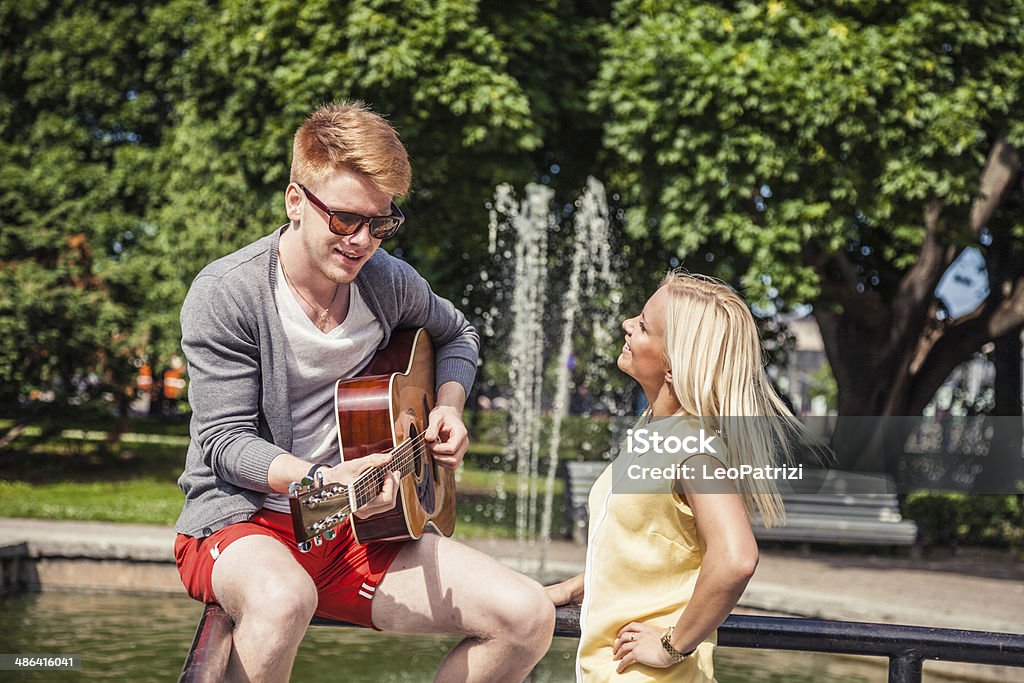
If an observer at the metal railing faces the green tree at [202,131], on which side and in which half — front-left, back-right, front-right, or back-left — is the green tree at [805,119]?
front-right

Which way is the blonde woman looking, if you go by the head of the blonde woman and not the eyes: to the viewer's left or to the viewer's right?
to the viewer's left

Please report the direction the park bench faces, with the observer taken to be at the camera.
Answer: facing the viewer

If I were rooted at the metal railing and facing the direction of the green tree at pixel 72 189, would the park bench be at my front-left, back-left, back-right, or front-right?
front-right

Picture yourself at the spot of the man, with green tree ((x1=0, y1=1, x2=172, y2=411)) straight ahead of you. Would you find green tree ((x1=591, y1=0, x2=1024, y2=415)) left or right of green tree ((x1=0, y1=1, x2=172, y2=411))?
right

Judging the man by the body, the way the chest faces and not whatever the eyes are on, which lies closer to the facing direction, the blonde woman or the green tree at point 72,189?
the blonde woman

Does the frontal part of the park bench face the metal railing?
yes

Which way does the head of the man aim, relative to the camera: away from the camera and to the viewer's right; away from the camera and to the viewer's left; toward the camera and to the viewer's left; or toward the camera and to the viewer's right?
toward the camera and to the viewer's right

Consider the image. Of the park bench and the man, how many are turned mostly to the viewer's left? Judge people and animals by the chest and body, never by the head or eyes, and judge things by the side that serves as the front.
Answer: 0

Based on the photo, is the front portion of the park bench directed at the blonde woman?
yes

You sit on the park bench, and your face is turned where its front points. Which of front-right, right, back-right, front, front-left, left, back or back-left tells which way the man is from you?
front

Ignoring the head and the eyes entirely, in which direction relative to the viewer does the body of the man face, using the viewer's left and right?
facing the viewer and to the right of the viewer

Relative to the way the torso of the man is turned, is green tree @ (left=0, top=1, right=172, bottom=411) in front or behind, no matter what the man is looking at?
behind
